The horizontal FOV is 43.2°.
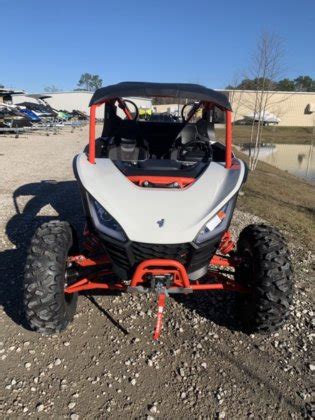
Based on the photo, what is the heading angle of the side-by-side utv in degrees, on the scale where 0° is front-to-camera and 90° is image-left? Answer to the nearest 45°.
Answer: approximately 0°
